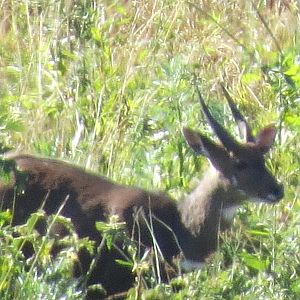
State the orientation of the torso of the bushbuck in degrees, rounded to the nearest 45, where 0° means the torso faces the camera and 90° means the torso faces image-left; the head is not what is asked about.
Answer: approximately 270°
